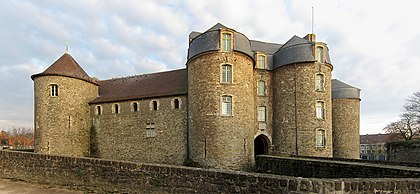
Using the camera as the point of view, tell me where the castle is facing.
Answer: facing the viewer and to the right of the viewer

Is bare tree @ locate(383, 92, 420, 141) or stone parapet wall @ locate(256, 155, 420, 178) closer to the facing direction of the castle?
the stone parapet wall
